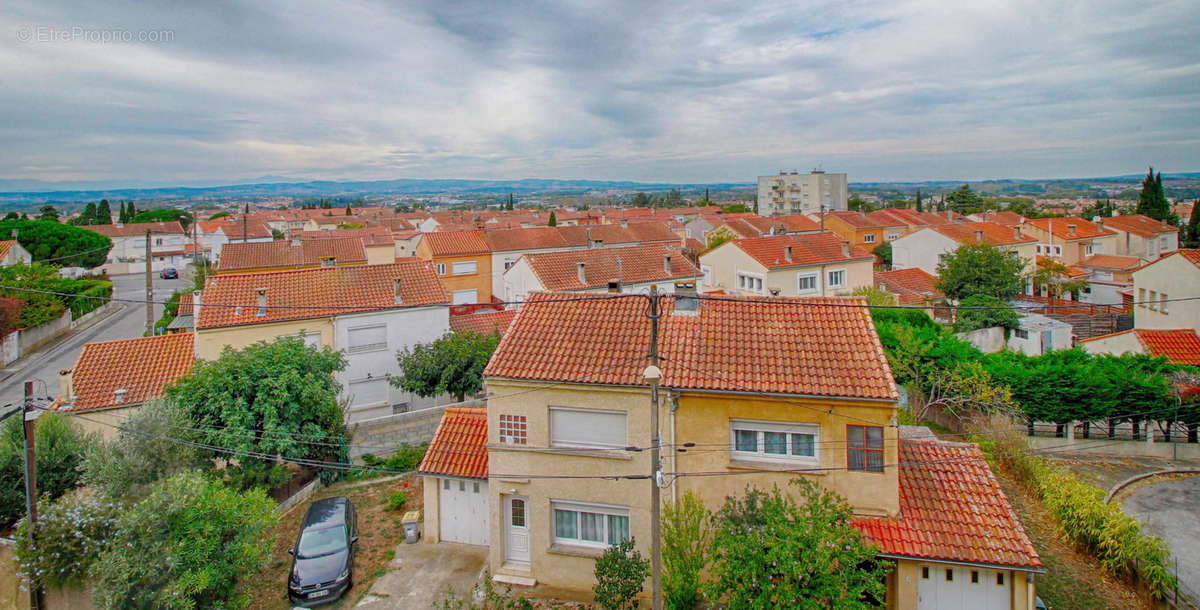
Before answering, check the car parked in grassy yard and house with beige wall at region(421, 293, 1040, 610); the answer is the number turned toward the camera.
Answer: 2

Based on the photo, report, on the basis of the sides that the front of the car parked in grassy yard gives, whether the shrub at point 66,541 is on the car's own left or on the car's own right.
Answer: on the car's own right

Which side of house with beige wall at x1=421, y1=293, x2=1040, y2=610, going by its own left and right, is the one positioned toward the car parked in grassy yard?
right

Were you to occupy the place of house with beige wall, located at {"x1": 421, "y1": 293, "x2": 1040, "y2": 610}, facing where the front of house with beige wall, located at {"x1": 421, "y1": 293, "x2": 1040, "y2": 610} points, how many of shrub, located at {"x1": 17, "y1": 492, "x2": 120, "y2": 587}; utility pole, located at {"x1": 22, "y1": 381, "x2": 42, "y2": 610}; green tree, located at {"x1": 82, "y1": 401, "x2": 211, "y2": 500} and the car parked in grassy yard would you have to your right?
4

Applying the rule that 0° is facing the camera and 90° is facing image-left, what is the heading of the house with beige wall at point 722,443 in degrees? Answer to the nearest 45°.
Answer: approximately 0°

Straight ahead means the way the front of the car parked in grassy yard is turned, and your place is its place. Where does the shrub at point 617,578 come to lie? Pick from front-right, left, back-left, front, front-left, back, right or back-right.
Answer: front-left

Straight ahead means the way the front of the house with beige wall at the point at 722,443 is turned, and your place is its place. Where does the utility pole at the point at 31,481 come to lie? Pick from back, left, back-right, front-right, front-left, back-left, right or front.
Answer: right

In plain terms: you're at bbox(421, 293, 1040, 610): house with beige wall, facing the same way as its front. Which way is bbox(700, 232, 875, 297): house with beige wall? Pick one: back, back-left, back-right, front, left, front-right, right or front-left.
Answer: back

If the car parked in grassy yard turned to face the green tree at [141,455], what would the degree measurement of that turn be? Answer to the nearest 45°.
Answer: approximately 135° to its right
